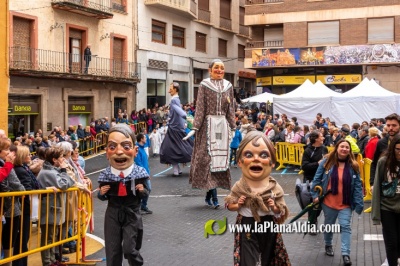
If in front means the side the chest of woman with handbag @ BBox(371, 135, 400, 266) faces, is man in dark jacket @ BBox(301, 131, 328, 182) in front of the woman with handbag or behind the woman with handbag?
behind

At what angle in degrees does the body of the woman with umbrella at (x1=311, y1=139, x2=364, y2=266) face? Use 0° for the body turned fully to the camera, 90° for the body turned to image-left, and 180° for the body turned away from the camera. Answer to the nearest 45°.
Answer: approximately 0°

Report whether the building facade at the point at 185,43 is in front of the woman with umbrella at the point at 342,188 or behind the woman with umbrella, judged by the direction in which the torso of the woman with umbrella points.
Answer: behind

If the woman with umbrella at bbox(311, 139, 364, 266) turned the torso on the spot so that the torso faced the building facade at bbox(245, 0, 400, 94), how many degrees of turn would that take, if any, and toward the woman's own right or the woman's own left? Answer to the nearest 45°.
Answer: approximately 180°

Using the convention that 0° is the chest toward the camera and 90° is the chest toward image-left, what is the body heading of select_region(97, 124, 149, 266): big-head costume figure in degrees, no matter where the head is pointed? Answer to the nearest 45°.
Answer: approximately 0°

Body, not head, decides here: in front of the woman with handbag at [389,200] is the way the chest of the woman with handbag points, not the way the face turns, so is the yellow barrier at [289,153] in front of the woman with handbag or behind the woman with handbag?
behind

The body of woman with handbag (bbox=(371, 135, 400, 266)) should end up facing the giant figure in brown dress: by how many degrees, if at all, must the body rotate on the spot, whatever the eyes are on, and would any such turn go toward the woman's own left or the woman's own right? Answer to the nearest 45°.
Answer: approximately 135° to the woman's own right
